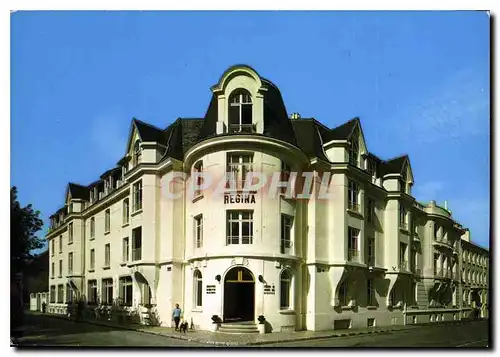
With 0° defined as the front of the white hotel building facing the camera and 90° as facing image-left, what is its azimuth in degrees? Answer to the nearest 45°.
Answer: approximately 0°

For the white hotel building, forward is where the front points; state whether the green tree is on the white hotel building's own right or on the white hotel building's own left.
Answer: on the white hotel building's own right
